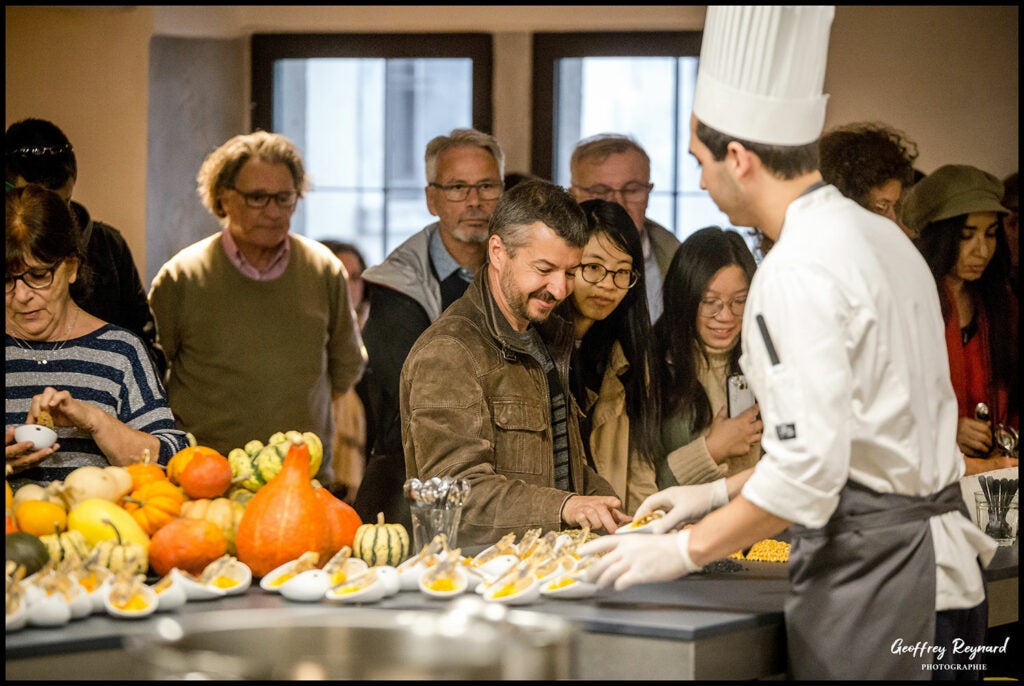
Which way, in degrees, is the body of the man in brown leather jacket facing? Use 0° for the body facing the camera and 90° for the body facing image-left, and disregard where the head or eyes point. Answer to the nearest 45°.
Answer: approximately 315°

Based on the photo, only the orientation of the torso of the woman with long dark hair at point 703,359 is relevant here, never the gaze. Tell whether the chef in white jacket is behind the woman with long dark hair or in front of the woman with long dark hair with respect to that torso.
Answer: in front

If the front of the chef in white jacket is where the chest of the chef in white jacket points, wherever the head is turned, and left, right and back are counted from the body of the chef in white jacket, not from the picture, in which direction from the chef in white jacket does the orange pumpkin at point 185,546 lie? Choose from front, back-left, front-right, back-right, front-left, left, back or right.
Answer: front-left

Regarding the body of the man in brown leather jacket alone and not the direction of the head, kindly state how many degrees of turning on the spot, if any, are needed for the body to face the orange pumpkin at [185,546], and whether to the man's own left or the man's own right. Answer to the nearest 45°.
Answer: approximately 90° to the man's own right

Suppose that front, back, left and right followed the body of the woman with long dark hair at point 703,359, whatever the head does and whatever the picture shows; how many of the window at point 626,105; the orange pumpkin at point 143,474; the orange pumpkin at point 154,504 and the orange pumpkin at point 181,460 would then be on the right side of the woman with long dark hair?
3

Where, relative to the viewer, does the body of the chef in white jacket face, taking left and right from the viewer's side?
facing away from the viewer and to the left of the viewer

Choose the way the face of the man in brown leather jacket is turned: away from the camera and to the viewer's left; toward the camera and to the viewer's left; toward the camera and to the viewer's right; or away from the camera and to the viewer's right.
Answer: toward the camera and to the viewer's right

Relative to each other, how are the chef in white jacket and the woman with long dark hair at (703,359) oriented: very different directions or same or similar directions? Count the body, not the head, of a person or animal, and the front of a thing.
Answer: very different directions

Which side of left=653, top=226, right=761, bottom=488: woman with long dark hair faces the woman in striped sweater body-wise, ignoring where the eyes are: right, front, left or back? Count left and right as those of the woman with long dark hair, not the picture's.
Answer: right
